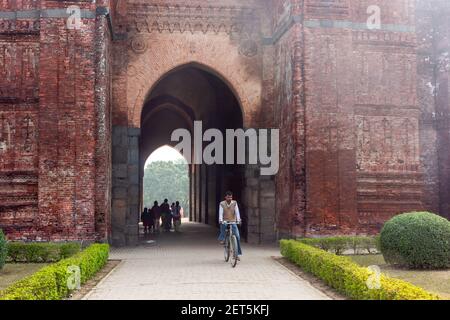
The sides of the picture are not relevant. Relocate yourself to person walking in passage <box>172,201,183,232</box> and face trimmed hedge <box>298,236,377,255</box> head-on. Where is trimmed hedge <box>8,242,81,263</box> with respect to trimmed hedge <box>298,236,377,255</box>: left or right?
right

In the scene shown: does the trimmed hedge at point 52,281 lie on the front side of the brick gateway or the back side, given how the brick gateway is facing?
on the front side

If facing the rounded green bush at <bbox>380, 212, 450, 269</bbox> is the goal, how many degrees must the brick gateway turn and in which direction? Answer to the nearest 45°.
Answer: approximately 45° to its left

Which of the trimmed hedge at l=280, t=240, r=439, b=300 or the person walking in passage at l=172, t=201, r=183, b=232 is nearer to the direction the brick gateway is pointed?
the trimmed hedge

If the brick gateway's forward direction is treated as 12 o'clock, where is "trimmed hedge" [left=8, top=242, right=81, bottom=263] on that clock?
The trimmed hedge is roughly at 2 o'clock from the brick gateway.

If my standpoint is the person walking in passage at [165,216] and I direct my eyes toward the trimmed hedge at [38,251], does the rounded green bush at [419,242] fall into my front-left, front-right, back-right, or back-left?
front-left

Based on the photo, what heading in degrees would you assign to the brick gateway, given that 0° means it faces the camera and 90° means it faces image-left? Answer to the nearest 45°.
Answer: approximately 0°

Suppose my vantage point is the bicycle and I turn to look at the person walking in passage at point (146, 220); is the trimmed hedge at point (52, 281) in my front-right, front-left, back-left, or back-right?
back-left
